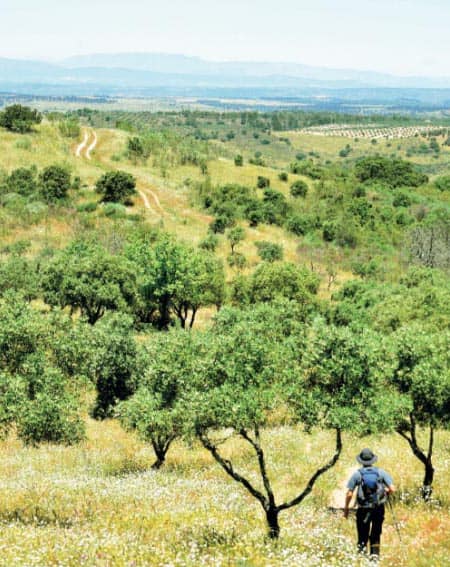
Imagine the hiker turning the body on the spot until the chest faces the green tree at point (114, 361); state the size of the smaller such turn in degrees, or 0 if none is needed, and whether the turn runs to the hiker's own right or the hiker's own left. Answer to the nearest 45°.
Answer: approximately 45° to the hiker's own left

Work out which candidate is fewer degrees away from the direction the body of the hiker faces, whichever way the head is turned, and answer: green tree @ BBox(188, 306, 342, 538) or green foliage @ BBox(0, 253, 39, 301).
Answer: the green foliage

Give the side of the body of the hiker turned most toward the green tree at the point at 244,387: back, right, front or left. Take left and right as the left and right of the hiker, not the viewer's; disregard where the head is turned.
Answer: left

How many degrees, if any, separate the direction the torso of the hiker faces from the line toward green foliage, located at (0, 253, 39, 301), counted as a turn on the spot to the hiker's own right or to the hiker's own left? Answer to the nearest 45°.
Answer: approximately 45° to the hiker's own left

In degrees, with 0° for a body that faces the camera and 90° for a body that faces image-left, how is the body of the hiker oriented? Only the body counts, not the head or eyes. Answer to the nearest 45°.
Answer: approximately 180°

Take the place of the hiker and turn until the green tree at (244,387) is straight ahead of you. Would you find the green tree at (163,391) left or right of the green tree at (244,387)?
right

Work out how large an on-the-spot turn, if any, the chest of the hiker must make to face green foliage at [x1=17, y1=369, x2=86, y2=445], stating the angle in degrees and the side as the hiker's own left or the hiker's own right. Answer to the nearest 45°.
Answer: approximately 45° to the hiker's own left

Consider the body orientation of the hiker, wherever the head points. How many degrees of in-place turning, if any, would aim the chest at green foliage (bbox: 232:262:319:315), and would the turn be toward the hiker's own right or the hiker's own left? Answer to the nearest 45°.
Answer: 0° — they already face it
